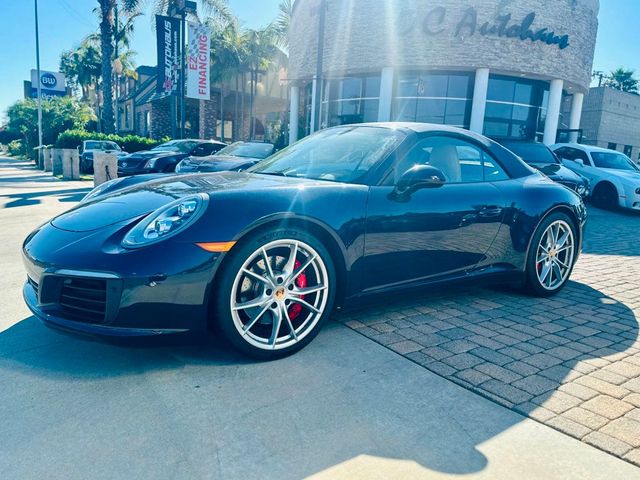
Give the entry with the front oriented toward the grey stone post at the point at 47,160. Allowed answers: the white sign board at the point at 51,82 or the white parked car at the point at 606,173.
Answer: the white sign board

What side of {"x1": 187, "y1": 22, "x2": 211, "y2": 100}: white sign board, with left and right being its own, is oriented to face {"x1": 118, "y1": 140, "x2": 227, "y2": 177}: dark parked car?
front

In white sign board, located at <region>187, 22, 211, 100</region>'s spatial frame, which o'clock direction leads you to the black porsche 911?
The black porsche 911 is roughly at 12 o'clock from the white sign board.

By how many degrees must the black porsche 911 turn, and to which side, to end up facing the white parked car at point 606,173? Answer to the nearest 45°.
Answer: approximately 180°

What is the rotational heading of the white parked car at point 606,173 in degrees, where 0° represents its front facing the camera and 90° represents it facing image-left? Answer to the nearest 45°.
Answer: approximately 315°

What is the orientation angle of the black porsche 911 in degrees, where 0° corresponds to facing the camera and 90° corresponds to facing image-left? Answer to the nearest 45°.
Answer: approximately 45°

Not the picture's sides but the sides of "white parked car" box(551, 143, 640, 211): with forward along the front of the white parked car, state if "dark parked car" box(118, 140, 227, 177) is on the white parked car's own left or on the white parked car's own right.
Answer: on the white parked car's own right

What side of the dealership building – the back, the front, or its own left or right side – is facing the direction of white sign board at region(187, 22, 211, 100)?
right

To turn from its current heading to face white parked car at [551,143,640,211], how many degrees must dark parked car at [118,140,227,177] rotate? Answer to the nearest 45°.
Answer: approximately 90° to its left

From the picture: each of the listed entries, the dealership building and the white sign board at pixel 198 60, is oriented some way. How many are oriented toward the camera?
2

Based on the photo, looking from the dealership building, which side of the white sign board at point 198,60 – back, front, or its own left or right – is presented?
left

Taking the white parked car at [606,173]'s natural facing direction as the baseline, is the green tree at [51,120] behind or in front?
behind
